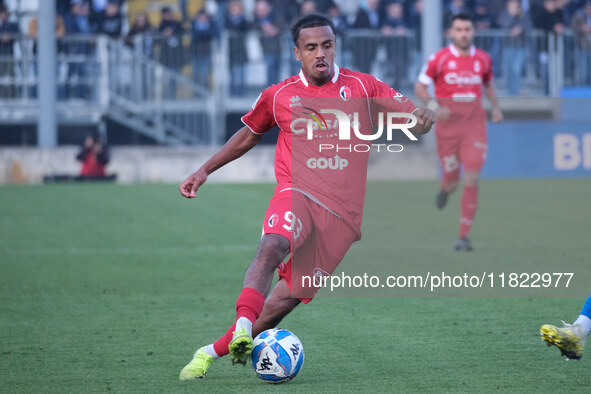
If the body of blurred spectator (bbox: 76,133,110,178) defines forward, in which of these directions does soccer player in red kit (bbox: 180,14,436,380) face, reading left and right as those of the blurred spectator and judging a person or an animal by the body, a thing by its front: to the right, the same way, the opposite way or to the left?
the same way

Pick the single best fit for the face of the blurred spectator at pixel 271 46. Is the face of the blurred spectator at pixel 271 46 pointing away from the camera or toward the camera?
toward the camera

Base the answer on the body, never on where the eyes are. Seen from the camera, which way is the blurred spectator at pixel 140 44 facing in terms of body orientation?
toward the camera

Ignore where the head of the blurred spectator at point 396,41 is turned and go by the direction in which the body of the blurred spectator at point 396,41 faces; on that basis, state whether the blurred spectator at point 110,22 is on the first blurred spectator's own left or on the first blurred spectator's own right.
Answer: on the first blurred spectator's own right

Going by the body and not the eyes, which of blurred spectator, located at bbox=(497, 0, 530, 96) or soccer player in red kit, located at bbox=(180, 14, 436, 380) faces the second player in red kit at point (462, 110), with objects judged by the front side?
the blurred spectator

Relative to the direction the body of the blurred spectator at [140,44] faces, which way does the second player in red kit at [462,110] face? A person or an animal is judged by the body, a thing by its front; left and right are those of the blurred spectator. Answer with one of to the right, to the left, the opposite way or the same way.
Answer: the same way

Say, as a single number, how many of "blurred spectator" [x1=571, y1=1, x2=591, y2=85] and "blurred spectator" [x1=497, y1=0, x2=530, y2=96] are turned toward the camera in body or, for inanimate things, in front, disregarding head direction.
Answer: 2

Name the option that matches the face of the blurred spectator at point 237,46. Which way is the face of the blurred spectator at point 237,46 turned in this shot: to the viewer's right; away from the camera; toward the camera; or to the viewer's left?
toward the camera

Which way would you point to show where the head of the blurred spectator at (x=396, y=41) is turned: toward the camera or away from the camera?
toward the camera

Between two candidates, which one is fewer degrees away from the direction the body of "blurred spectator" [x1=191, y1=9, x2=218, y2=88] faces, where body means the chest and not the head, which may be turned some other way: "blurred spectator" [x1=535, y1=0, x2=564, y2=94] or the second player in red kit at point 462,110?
the second player in red kit

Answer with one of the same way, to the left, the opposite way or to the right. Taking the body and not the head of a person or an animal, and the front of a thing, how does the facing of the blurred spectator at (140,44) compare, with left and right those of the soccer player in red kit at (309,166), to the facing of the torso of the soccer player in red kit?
the same way

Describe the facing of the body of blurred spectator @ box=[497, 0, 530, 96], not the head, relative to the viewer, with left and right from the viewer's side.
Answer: facing the viewer

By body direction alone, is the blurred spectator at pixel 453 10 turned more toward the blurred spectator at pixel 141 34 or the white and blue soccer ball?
the white and blue soccer ball

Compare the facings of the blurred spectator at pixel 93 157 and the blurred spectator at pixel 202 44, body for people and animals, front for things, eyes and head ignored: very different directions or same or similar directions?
same or similar directions

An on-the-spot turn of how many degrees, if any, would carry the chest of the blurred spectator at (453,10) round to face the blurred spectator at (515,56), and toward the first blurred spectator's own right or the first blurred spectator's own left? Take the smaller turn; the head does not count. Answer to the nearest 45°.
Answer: approximately 45° to the first blurred spectator's own left

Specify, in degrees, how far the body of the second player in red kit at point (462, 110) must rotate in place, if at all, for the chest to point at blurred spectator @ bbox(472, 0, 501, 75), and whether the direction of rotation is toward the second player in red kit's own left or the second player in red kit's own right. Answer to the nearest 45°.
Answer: approximately 180°

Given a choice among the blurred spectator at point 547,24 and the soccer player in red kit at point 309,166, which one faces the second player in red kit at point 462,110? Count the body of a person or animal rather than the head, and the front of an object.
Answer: the blurred spectator

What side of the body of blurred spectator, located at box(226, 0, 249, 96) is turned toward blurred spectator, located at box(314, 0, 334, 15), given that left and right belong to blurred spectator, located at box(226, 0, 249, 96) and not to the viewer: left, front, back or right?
left
